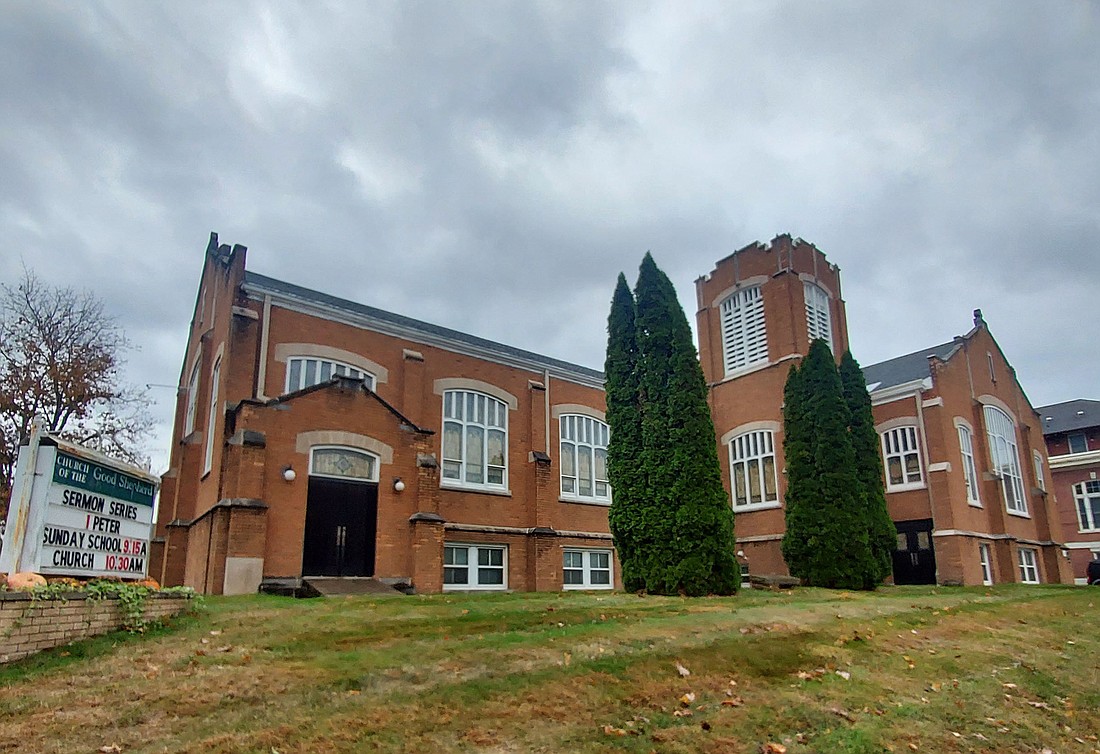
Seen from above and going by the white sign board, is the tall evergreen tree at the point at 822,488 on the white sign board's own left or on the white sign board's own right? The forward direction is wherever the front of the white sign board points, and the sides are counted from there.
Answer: on the white sign board's own left

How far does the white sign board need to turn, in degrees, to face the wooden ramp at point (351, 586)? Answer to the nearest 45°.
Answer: approximately 90° to its left

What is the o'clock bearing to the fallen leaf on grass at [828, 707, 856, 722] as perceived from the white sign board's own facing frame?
The fallen leaf on grass is roughly at 12 o'clock from the white sign board.

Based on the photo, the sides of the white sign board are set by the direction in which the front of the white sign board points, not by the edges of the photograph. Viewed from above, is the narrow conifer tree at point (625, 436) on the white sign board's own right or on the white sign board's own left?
on the white sign board's own left

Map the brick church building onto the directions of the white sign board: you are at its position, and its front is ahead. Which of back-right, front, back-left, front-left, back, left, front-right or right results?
left

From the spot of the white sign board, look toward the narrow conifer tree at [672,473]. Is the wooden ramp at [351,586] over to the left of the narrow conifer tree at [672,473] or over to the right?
left

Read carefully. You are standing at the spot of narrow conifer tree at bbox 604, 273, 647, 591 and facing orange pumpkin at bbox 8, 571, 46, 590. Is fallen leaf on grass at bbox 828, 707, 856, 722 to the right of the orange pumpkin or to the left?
left

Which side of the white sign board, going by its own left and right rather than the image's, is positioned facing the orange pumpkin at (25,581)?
right
